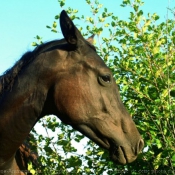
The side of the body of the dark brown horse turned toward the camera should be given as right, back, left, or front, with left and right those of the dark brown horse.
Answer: right
